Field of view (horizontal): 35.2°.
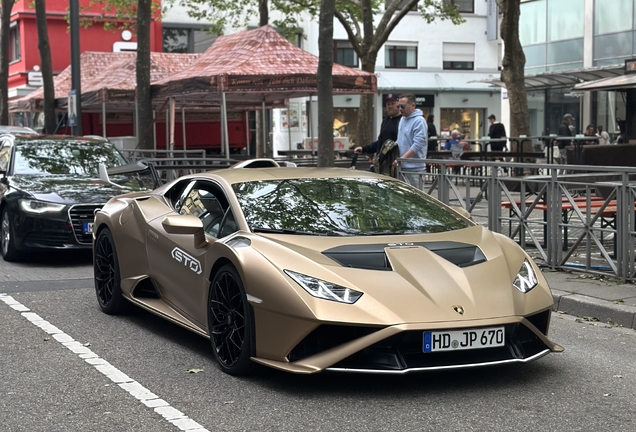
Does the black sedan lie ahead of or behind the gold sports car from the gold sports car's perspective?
behind

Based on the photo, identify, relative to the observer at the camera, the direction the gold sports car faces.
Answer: facing the viewer and to the right of the viewer

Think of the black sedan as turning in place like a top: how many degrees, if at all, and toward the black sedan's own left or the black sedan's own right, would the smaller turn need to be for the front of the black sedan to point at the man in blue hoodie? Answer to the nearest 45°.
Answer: approximately 45° to the black sedan's own left

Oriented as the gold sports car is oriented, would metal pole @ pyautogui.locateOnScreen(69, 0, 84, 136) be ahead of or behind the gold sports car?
behind

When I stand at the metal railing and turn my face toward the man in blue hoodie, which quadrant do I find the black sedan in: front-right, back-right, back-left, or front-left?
front-left

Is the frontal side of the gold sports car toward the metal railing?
no

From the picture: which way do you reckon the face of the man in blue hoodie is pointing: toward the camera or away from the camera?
toward the camera

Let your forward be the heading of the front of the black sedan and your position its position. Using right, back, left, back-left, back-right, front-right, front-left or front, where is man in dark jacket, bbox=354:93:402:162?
front-left

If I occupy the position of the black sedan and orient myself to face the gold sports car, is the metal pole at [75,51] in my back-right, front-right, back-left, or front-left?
back-left

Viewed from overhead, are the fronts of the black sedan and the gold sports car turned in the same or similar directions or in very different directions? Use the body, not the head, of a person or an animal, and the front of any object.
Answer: same or similar directions

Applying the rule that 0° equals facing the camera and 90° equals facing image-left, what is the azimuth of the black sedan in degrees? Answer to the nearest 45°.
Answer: approximately 315°

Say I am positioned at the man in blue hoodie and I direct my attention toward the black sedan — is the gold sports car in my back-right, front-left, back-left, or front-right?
front-left

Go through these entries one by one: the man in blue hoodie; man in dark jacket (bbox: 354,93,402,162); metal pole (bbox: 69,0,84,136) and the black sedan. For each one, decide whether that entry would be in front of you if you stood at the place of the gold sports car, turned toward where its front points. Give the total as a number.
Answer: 0

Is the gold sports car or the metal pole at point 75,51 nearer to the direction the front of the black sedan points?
the gold sports car

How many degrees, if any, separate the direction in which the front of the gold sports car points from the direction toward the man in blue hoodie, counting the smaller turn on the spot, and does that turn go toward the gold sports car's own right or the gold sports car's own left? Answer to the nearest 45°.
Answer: approximately 135° to the gold sports car's own left

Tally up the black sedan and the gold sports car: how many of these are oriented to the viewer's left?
0
